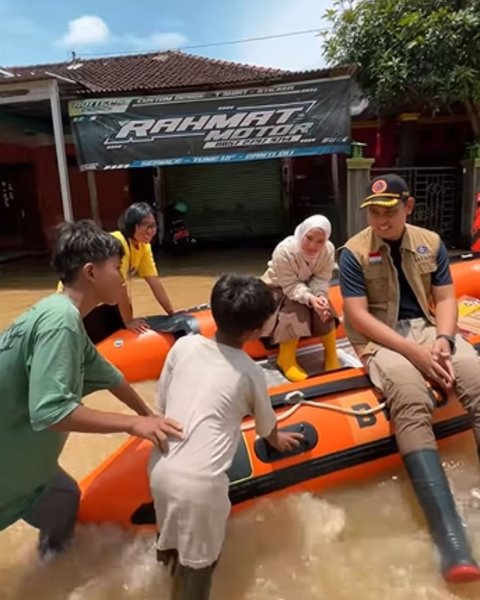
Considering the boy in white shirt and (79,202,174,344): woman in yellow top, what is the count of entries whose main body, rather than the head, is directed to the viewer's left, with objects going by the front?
0

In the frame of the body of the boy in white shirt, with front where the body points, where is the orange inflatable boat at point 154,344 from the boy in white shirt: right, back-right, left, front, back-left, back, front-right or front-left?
front-left

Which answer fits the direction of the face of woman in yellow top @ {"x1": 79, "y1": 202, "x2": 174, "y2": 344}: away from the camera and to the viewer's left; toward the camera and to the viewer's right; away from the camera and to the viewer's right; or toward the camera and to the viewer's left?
toward the camera and to the viewer's right

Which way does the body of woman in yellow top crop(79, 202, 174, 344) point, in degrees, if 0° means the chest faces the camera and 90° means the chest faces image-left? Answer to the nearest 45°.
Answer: approximately 315°

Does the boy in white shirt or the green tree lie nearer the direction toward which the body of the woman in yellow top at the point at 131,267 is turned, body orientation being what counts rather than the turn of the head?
the boy in white shirt

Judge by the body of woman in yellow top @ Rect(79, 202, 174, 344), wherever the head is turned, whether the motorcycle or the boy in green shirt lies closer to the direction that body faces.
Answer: the boy in green shirt

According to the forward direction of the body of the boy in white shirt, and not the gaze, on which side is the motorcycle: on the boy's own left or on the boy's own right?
on the boy's own left

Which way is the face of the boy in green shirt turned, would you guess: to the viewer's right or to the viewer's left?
to the viewer's right

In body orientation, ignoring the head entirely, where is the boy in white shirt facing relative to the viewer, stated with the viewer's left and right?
facing away from the viewer and to the right of the viewer

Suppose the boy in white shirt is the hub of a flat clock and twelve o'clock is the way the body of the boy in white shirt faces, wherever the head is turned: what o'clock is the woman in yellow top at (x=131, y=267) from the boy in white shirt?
The woman in yellow top is roughly at 10 o'clock from the boy in white shirt.

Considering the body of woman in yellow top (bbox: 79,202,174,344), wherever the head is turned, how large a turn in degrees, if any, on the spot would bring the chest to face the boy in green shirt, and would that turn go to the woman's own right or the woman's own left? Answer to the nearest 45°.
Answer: approximately 45° to the woman's own right
